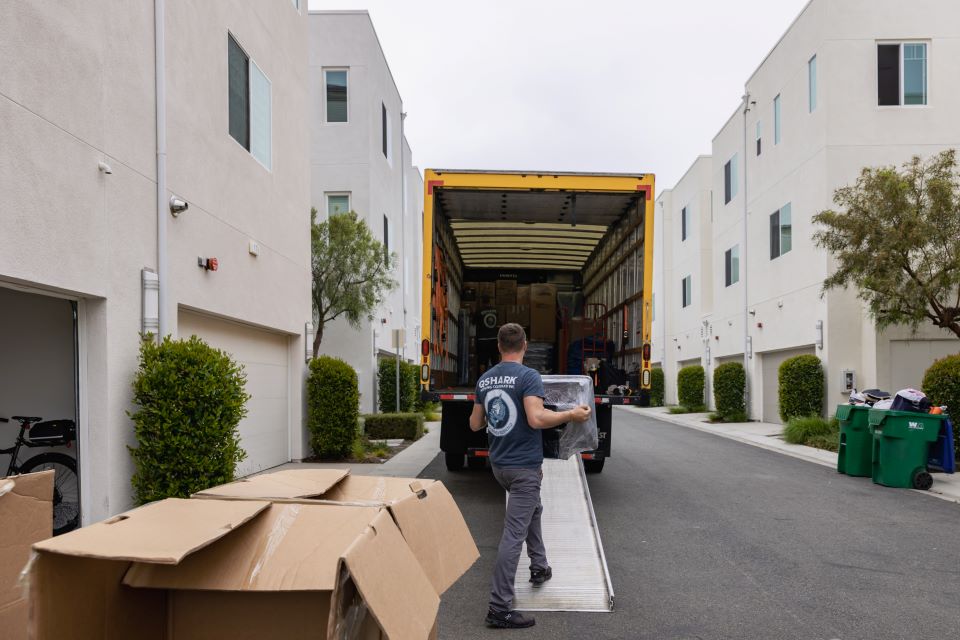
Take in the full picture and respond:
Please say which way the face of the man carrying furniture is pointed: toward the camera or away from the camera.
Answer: away from the camera

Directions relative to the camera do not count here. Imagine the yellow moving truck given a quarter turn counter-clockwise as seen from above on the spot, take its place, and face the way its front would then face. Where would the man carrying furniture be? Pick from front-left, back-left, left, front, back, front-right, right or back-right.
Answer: left

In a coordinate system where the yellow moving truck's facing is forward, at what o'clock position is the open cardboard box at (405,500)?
The open cardboard box is roughly at 6 o'clock from the yellow moving truck.

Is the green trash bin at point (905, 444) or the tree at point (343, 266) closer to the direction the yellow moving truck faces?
the tree

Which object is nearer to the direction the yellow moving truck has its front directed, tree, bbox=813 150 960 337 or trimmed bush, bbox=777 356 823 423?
the trimmed bush

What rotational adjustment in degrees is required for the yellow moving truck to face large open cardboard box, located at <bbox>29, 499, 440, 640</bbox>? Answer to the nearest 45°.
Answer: approximately 180°

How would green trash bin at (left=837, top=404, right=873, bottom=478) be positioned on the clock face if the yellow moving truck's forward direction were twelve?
The green trash bin is roughly at 3 o'clock from the yellow moving truck.

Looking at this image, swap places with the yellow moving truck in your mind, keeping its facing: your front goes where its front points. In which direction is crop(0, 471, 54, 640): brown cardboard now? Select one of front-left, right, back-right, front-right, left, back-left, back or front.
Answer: back

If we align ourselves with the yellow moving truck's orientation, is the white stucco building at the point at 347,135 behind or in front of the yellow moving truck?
in front

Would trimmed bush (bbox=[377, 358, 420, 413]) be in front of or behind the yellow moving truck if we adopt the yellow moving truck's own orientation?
in front

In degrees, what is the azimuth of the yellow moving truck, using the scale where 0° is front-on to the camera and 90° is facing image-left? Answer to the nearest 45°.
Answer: approximately 180°
